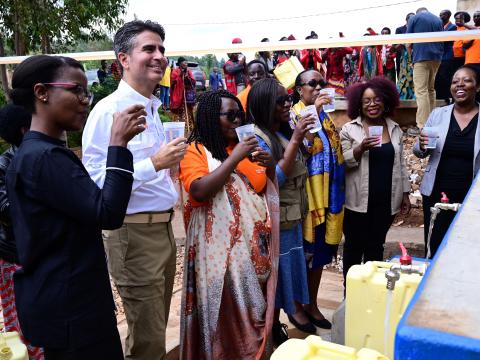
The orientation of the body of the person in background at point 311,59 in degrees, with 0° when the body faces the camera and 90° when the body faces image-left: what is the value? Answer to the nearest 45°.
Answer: approximately 0°

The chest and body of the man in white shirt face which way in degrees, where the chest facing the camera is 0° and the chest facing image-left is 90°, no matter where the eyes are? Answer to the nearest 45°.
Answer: approximately 315°

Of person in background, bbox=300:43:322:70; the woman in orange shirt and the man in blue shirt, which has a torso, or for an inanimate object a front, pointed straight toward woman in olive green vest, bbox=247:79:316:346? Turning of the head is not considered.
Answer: person in background, bbox=300:43:322:70

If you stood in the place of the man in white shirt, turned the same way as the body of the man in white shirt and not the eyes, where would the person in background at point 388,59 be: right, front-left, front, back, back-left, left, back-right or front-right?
left

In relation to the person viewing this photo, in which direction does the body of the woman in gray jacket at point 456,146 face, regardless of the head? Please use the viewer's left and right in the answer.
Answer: facing the viewer

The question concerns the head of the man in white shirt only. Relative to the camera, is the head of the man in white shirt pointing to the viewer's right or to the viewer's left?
to the viewer's right

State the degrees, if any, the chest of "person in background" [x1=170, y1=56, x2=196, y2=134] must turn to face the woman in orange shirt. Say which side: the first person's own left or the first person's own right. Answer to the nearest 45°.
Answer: approximately 45° to the first person's own right

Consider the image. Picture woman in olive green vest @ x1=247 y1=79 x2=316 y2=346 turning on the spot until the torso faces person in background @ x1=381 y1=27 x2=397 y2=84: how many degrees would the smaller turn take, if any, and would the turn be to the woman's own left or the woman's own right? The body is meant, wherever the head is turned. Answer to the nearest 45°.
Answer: approximately 135° to the woman's own left
